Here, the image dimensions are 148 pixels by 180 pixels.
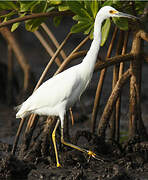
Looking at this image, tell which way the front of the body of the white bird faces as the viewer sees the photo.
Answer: to the viewer's right

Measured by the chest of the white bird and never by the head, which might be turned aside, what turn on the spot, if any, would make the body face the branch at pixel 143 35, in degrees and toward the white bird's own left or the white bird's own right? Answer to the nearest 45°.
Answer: approximately 45° to the white bird's own left

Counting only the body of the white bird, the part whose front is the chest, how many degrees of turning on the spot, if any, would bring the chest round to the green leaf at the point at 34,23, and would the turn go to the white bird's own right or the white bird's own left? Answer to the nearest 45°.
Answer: approximately 90° to the white bird's own left
